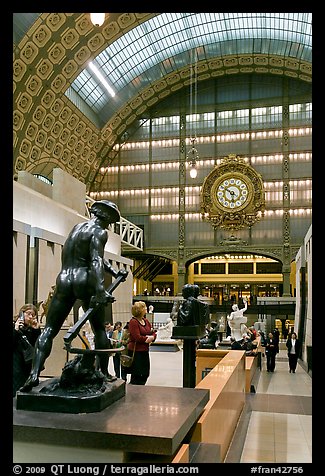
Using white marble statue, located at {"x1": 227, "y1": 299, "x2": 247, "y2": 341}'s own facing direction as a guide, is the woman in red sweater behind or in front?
in front

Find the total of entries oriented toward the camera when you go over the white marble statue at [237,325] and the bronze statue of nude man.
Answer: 1

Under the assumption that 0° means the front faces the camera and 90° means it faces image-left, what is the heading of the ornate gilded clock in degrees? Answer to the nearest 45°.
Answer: approximately 0°

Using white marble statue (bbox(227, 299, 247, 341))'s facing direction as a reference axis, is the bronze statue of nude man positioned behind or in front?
in front

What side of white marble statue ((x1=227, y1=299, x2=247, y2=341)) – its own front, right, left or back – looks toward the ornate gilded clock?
back

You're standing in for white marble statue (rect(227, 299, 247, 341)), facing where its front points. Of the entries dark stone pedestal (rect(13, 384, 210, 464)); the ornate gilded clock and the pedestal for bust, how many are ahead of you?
2

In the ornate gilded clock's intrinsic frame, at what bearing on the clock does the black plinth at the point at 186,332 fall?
The black plinth is roughly at 12 o'clock from the ornate gilded clock.

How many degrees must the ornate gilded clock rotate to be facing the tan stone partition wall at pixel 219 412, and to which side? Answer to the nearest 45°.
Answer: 0° — it already faces it

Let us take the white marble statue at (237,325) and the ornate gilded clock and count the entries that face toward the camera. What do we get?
2

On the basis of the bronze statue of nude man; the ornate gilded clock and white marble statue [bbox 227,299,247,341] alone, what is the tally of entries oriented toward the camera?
2

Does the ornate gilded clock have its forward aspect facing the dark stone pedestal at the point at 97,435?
yes

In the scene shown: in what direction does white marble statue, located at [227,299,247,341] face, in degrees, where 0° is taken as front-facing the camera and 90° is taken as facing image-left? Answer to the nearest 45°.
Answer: approximately 0°

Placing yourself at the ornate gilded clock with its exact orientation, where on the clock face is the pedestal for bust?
The pedestal for bust is roughly at 12 o'clock from the ornate gilded clock.

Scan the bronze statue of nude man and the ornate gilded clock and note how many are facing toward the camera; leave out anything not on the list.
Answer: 1
